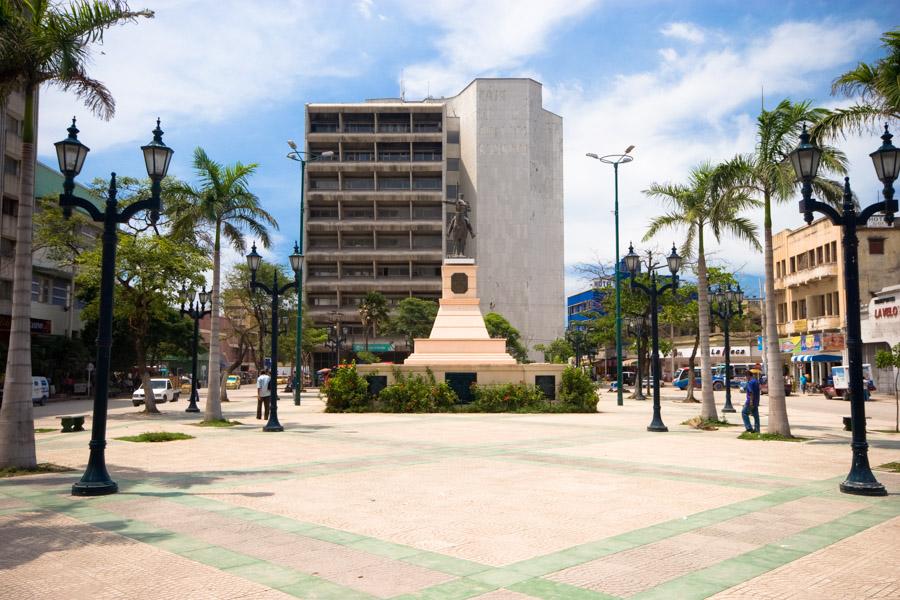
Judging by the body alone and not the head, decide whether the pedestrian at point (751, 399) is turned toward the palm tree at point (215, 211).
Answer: yes

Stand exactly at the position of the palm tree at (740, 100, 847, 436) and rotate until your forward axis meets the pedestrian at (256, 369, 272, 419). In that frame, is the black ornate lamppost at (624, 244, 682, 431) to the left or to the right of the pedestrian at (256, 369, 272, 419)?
right

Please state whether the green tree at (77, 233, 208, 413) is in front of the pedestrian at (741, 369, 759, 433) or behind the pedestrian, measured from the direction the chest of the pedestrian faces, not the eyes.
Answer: in front

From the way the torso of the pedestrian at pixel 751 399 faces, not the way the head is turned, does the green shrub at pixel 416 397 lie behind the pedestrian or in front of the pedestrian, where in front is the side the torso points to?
in front

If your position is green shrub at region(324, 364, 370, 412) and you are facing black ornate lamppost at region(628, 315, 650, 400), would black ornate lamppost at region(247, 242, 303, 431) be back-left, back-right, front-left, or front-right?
back-right

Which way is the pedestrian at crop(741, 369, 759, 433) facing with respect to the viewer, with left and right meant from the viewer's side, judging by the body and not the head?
facing to the left of the viewer

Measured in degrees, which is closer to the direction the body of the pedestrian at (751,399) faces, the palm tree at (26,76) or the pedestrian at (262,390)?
the pedestrian

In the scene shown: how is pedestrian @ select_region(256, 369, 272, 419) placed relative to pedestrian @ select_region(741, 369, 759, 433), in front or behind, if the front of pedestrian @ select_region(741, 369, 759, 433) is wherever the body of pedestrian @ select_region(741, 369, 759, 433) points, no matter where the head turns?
in front

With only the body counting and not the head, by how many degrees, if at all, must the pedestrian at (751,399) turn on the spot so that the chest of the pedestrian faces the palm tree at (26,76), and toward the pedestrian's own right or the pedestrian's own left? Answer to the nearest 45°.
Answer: approximately 45° to the pedestrian's own left
